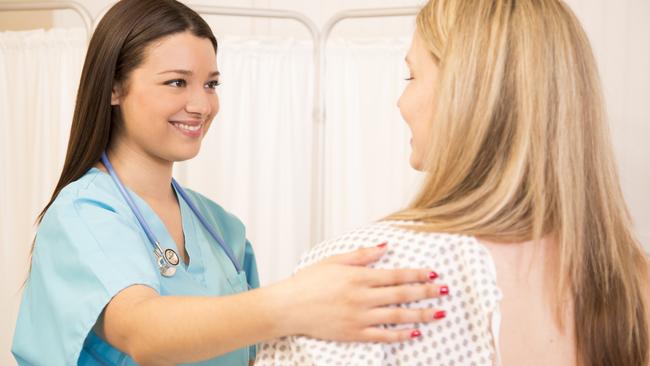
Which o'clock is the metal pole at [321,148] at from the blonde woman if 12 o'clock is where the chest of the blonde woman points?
The metal pole is roughly at 1 o'clock from the blonde woman.

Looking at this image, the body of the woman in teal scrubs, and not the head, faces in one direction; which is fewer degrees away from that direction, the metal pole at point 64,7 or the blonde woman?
the blonde woman

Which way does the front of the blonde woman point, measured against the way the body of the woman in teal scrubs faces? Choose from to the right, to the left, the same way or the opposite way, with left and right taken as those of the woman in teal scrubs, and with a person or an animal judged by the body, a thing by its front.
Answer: the opposite way

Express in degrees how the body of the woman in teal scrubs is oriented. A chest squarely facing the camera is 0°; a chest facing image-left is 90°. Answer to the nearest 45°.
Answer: approximately 315°

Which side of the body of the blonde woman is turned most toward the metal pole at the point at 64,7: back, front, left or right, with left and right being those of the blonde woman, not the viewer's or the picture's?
front

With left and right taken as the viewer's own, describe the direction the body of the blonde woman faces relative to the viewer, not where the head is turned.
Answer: facing away from the viewer and to the left of the viewer

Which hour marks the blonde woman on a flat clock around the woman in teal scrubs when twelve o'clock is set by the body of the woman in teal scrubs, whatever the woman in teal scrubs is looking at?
The blonde woman is roughly at 12 o'clock from the woman in teal scrubs.

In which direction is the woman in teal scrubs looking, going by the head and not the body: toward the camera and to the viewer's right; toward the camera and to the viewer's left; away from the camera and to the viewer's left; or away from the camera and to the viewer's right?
toward the camera and to the viewer's right

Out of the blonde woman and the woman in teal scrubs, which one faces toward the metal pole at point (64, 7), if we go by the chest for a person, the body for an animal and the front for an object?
the blonde woman

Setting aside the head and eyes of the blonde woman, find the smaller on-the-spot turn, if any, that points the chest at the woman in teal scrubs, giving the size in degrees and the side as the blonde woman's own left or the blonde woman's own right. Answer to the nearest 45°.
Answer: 0° — they already face them

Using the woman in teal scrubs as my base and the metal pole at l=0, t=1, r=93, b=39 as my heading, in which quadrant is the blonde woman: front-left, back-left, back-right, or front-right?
back-right
